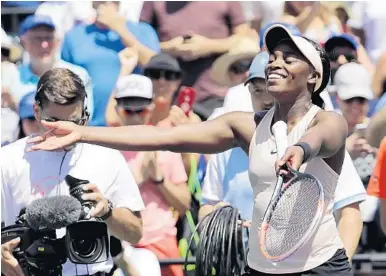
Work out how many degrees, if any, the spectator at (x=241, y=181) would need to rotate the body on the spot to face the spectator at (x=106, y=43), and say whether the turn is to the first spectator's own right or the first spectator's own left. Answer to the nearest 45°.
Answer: approximately 135° to the first spectator's own right

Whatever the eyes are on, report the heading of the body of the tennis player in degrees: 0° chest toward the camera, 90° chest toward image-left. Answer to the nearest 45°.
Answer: approximately 45°

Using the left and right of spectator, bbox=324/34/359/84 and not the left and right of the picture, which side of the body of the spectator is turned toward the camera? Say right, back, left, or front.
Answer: front

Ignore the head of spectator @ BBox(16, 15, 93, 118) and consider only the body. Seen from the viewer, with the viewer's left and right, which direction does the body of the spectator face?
facing the viewer

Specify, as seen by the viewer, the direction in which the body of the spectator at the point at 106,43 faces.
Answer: toward the camera

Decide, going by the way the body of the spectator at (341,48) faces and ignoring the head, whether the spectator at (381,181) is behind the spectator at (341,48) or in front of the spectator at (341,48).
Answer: in front

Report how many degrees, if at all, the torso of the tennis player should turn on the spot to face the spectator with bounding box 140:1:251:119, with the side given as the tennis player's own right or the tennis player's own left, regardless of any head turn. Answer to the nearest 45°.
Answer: approximately 135° to the tennis player's own right

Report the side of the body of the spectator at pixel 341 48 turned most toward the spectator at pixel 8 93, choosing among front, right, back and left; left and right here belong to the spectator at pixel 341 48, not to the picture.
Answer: right
